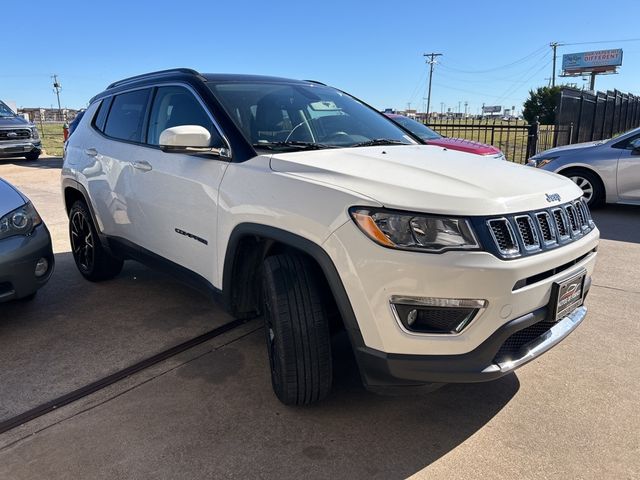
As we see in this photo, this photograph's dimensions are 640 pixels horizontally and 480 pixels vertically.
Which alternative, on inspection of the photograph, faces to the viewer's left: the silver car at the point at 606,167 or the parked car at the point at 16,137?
the silver car

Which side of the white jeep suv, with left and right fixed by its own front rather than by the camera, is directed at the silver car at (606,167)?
left

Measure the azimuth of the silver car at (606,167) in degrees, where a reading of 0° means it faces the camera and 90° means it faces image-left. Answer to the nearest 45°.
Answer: approximately 90°

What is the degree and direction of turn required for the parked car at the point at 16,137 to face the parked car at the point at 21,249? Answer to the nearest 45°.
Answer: approximately 45° to its right

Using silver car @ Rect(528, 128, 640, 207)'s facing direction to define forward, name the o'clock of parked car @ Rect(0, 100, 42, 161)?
The parked car is roughly at 12 o'clock from the silver car.

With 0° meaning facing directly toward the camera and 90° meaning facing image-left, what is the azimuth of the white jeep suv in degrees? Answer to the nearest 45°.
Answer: approximately 315°

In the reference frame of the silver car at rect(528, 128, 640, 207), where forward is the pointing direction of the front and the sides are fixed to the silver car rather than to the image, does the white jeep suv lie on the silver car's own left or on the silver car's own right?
on the silver car's own left

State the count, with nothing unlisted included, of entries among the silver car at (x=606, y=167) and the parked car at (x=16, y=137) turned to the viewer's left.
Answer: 1

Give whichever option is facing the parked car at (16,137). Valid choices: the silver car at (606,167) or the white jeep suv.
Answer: the silver car
